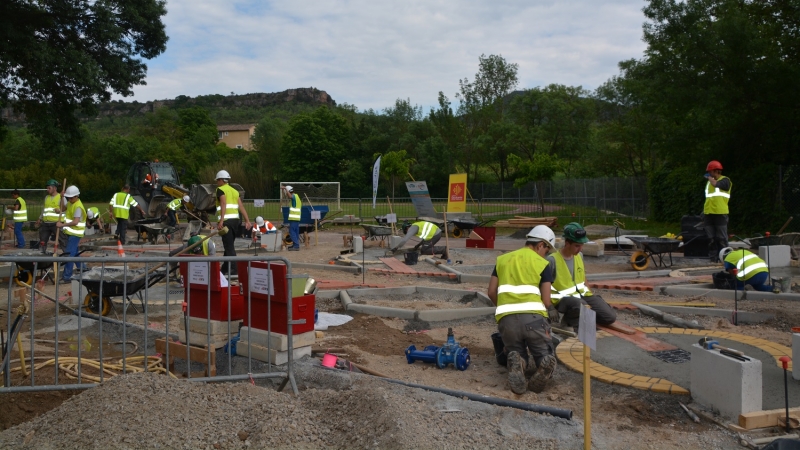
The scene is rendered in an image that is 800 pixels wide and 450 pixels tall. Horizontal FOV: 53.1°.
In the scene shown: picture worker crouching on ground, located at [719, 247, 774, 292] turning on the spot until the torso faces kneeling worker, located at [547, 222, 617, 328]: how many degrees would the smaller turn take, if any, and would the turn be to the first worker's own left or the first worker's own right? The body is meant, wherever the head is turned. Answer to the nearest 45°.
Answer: approximately 45° to the first worker's own left

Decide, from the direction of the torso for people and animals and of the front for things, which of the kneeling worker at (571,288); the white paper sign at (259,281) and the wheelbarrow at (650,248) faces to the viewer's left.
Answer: the wheelbarrow

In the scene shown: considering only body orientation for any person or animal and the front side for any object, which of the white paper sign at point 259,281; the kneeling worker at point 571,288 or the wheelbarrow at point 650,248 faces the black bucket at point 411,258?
the wheelbarrow

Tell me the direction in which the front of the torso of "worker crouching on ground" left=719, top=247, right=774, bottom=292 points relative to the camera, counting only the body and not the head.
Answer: to the viewer's left

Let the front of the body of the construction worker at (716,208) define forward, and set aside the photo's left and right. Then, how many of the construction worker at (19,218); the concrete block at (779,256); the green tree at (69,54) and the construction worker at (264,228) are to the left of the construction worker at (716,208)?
1

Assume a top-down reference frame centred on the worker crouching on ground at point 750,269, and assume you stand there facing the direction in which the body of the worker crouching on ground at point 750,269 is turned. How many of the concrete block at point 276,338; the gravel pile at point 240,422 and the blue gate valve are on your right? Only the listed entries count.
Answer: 0

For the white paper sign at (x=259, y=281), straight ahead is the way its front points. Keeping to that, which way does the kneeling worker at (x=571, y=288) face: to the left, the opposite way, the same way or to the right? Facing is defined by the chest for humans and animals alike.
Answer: the same way

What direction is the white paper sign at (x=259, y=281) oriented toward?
toward the camera

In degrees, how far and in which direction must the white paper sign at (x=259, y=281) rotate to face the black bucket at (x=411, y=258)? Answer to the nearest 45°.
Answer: approximately 180°

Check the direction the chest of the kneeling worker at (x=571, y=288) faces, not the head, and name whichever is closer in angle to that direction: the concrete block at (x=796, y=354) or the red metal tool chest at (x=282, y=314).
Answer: the concrete block

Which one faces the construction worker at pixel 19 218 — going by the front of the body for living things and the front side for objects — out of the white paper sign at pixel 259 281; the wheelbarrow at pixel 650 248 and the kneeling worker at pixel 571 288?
the wheelbarrow

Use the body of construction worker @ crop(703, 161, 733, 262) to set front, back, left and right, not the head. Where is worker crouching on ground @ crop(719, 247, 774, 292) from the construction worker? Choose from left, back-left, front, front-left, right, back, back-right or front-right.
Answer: front-left

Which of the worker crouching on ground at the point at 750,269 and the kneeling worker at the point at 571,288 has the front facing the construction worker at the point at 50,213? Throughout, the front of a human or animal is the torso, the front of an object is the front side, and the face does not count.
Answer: the worker crouching on ground

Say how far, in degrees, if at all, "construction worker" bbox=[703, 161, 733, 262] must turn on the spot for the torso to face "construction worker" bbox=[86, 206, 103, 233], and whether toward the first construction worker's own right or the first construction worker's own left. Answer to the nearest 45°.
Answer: approximately 45° to the first construction worker's own right

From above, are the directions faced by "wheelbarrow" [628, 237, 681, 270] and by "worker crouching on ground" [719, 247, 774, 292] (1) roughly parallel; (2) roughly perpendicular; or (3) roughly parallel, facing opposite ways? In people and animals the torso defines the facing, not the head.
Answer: roughly parallel

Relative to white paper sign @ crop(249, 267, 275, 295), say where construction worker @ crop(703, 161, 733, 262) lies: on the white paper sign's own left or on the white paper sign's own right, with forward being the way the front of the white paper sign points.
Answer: on the white paper sign's own left

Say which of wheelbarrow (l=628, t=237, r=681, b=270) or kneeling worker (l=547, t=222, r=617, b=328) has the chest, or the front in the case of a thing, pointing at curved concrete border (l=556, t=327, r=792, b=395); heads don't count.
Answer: the kneeling worker
